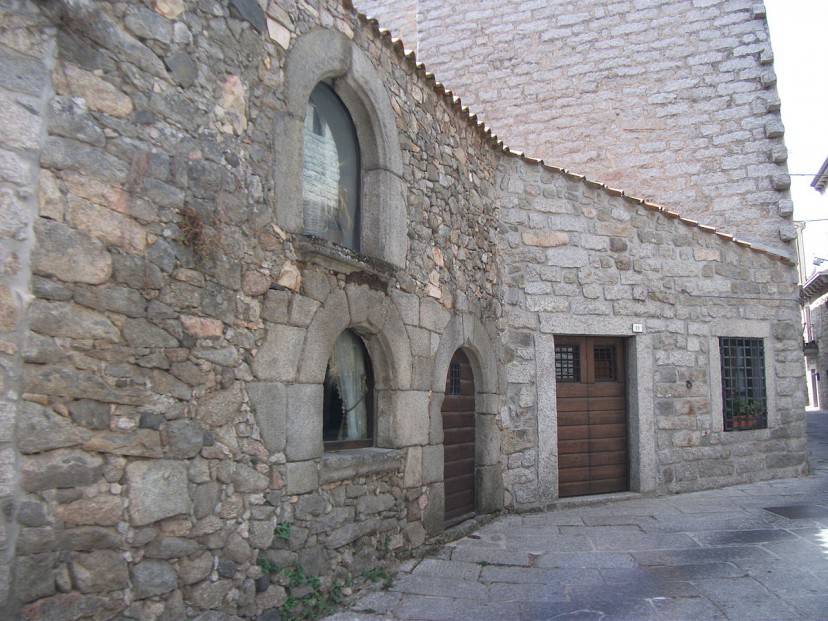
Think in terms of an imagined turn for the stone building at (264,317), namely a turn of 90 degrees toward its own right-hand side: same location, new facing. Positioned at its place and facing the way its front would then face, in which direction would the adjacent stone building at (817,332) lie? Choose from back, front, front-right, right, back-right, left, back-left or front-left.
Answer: back
